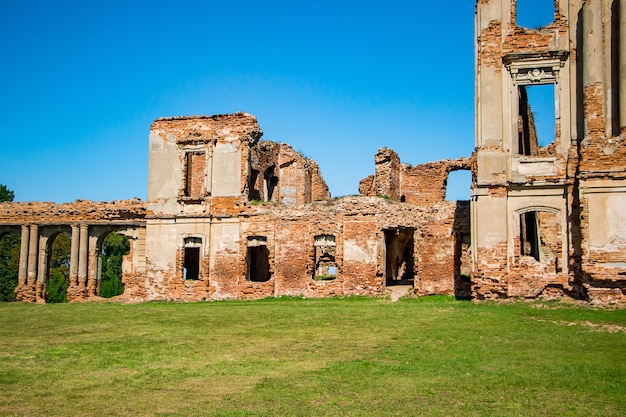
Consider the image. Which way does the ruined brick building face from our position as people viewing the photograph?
facing the viewer
